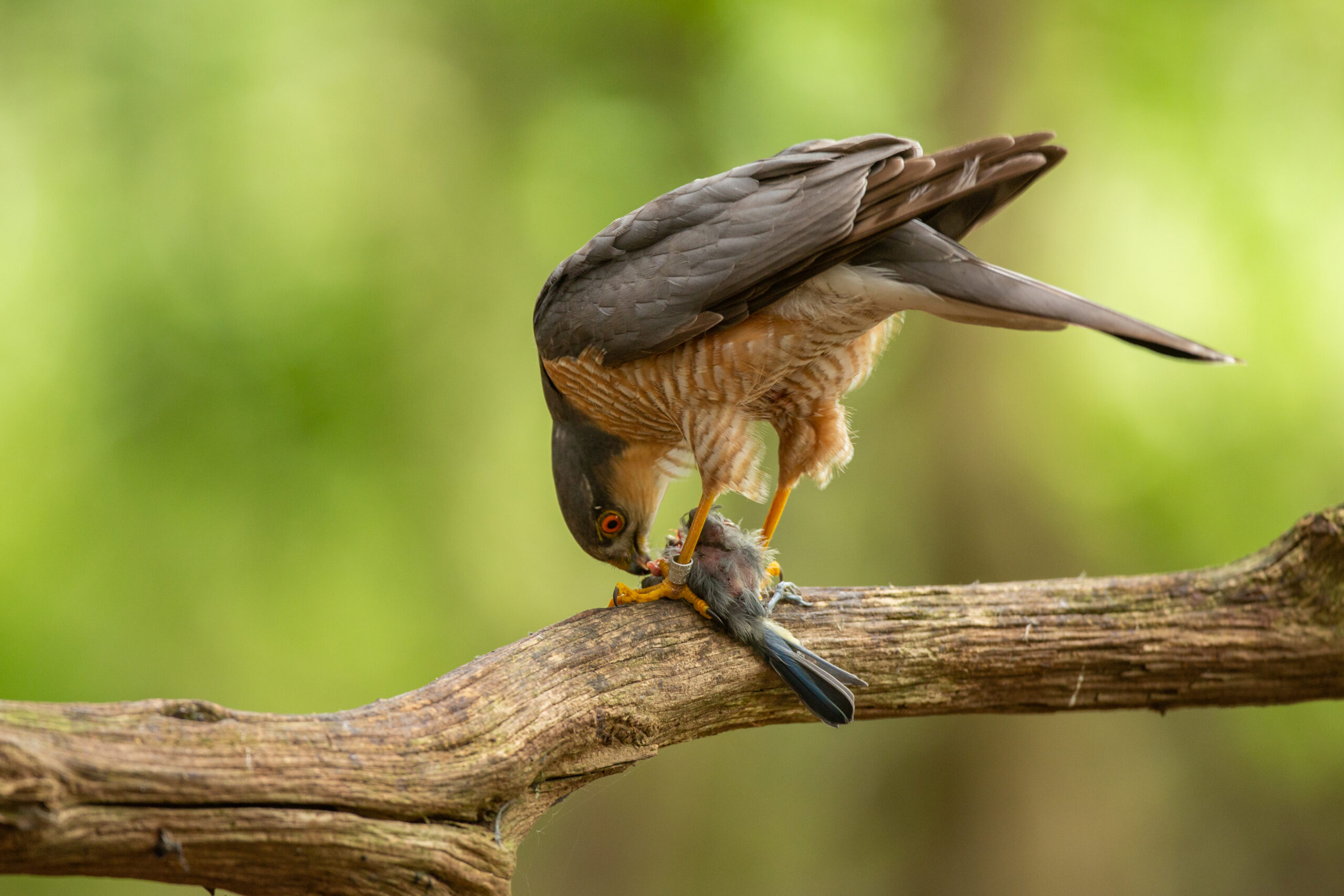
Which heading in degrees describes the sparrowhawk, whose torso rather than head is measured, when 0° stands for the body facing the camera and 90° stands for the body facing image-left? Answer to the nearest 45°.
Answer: approximately 90°
